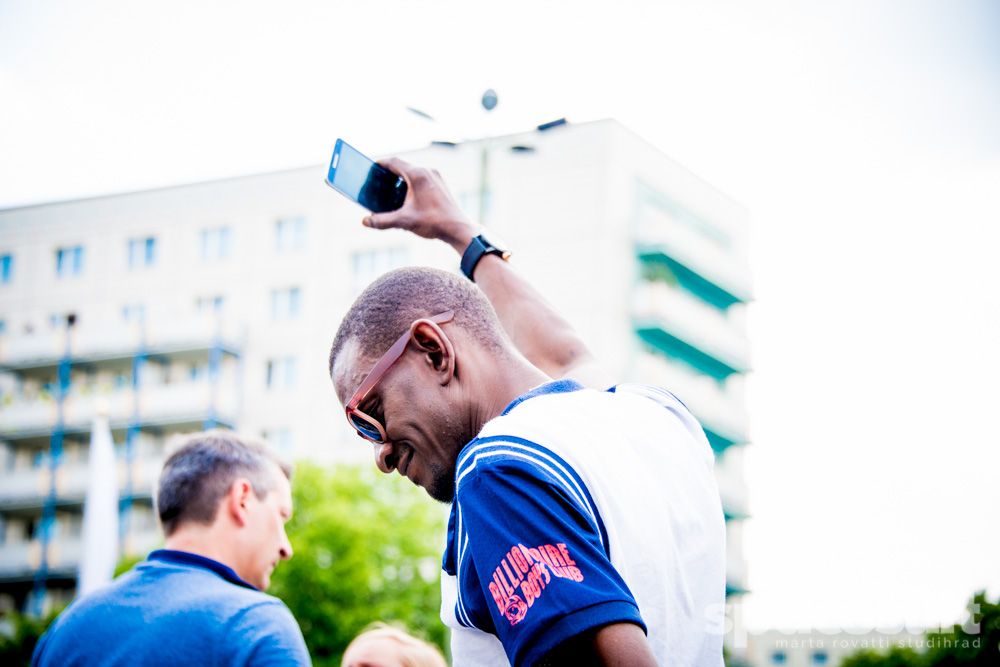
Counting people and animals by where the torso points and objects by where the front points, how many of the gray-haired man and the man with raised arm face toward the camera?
0

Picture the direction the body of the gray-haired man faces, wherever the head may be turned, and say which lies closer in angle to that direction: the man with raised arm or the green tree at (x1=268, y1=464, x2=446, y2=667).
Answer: the green tree

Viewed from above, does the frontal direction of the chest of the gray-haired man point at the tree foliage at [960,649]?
yes

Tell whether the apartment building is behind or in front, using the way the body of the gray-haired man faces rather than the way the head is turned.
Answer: in front

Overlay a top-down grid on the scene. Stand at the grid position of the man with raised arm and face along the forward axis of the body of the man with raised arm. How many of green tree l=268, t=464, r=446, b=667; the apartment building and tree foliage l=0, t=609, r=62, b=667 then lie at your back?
0

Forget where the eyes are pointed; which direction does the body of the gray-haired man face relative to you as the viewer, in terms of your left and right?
facing away from the viewer and to the right of the viewer

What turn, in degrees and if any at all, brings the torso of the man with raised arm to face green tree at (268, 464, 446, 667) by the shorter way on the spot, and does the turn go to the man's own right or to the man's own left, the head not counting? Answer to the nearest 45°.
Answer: approximately 45° to the man's own right

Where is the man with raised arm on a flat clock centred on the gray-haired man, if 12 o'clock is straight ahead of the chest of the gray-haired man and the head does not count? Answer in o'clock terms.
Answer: The man with raised arm is roughly at 4 o'clock from the gray-haired man.

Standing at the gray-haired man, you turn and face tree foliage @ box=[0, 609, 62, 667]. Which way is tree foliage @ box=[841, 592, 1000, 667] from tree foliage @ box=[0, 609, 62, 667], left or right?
right

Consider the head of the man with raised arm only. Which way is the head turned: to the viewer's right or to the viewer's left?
to the viewer's left

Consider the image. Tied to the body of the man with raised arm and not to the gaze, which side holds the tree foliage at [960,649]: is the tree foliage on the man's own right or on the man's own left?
on the man's own right

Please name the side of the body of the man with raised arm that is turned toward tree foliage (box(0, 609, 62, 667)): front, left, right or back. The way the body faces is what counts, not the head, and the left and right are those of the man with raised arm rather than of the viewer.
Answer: front

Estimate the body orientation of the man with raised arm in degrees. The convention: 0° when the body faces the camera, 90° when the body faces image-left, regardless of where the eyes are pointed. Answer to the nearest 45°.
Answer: approximately 135°
